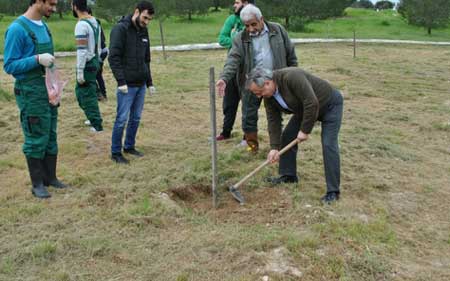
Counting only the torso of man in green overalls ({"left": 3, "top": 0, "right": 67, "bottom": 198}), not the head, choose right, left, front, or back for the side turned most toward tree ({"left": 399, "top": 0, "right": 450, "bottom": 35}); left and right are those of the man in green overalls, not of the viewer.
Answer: left

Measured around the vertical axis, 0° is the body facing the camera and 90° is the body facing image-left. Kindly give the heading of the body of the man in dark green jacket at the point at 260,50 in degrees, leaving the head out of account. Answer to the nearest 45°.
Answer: approximately 0°

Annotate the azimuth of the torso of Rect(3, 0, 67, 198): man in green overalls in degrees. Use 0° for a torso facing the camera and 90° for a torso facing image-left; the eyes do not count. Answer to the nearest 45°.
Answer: approximately 315°

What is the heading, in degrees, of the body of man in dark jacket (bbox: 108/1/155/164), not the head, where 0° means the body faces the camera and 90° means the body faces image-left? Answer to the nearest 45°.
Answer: approximately 315°

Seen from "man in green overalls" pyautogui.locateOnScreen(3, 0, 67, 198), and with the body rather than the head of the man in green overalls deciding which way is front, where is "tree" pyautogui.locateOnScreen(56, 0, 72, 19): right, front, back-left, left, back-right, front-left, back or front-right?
back-left

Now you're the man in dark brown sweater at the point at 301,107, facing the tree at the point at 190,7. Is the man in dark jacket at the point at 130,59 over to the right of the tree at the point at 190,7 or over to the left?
left

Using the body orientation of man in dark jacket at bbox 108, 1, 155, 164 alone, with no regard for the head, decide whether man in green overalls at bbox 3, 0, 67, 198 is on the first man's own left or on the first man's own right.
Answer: on the first man's own right
